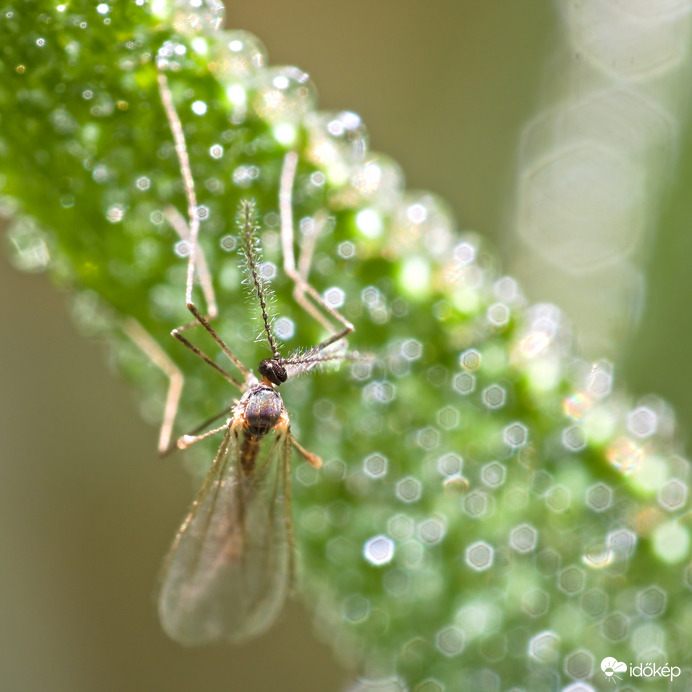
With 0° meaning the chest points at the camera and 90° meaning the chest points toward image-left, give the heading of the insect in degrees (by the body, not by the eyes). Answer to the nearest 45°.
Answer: approximately 180°
